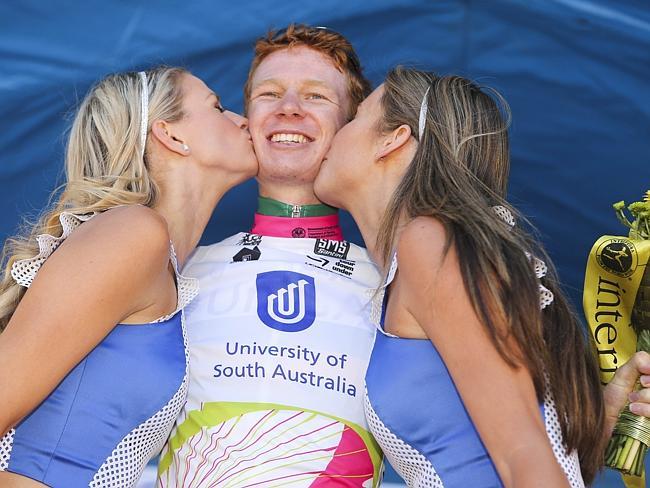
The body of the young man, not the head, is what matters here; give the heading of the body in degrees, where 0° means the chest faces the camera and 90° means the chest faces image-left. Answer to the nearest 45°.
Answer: approximately 0°

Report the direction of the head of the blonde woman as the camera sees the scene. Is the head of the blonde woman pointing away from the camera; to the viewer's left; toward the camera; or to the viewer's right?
to the viewer's right

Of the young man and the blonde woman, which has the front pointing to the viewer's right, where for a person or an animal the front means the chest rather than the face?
the blonde woman

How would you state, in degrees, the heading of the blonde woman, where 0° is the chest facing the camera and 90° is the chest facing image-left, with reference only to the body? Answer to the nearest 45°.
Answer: approximately 270°

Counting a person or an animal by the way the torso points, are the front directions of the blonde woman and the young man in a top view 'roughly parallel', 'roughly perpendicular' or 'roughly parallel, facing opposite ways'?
roughly perpendicular

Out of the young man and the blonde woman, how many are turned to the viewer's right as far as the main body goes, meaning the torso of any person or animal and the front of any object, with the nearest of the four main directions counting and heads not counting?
1
